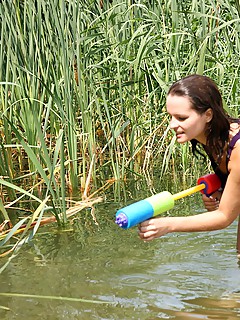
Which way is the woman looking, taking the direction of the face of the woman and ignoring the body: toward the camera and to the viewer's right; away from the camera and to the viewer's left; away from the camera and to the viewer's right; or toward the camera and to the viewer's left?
toward the camera and to the viewer's left

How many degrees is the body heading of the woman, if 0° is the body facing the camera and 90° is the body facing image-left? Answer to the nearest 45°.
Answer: approximately 90°
